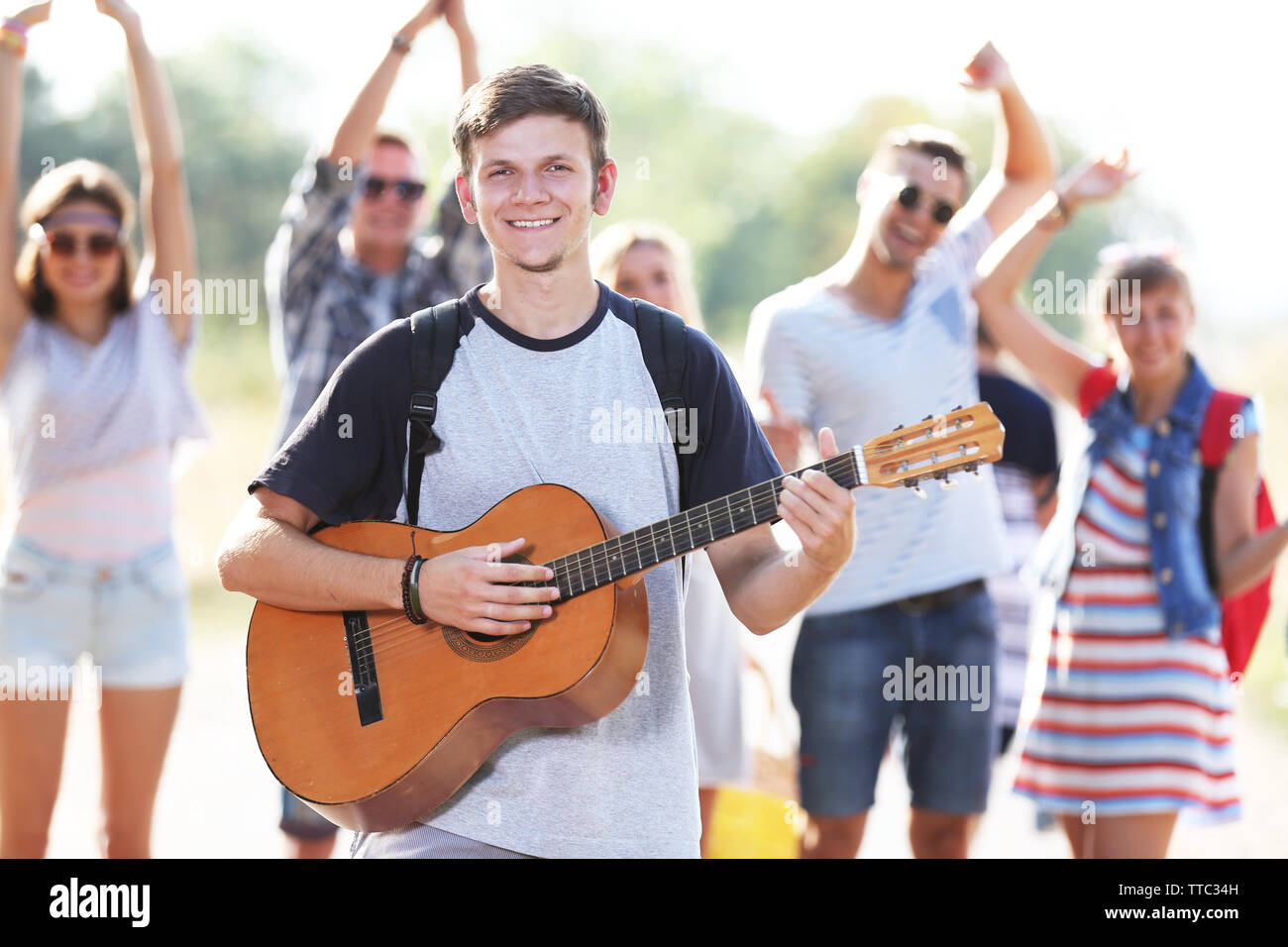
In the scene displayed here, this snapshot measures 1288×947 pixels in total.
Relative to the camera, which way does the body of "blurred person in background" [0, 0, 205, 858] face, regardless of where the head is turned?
toward the camera

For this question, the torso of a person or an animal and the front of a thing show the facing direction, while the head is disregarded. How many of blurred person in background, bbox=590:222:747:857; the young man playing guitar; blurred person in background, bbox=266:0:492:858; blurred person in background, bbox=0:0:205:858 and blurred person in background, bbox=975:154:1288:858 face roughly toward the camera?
5

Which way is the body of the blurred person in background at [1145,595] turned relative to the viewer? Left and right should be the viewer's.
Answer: facing the viewer

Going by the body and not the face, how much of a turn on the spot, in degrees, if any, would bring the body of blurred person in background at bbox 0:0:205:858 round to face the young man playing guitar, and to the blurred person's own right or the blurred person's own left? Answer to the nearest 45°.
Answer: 0° — they already face them

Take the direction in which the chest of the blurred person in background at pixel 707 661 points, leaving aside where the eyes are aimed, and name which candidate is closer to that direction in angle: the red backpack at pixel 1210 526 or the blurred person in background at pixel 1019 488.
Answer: the red backpack

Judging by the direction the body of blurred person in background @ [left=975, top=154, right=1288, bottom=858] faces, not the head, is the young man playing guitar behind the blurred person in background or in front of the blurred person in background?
in front

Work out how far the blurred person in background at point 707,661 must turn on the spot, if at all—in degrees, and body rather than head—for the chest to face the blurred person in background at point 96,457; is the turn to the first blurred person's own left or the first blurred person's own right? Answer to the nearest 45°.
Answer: approximately 90° to the first blurred person's own right
